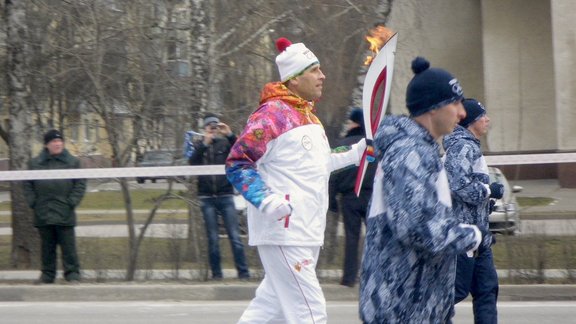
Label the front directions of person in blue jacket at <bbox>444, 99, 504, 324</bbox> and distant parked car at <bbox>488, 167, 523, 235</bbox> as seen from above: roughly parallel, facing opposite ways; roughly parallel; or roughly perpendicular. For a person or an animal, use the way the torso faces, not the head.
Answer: roughly perpendicular

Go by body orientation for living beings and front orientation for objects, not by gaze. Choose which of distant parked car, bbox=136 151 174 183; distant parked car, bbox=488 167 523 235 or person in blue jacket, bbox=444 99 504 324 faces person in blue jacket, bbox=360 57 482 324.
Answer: distant parked car, bbox=488 167 523 235

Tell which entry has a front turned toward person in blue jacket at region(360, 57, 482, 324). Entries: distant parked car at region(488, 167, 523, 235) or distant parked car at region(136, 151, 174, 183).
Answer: distant parked car at region(488, 167, 523, 235)

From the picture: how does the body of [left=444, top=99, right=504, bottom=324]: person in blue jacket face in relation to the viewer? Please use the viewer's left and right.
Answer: facing to the right of the viewer

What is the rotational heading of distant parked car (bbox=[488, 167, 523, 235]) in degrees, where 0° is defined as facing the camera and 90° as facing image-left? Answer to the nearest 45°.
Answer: approximately 0°
